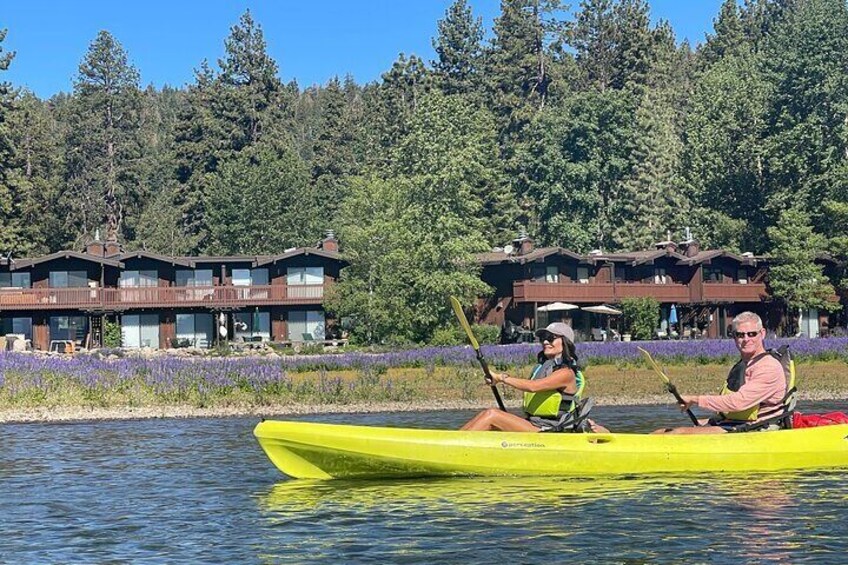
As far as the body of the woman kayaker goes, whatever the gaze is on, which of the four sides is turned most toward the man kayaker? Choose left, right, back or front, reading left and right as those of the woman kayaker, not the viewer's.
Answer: back

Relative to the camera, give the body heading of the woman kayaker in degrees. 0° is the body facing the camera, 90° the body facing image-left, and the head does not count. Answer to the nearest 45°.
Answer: approximately 90°

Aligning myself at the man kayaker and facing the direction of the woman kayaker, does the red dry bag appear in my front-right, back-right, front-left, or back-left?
back-right

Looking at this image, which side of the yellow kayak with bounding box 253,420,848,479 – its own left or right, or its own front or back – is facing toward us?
left
